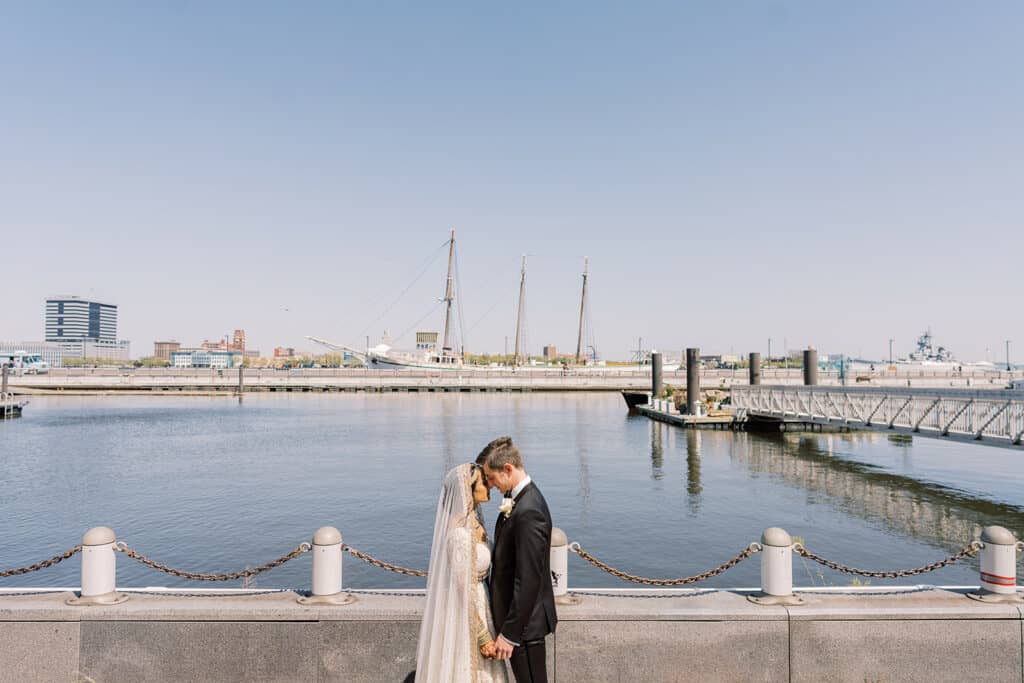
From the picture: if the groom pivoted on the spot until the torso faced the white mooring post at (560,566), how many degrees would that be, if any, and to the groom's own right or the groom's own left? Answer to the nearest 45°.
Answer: approximately 90° to the groom's own right

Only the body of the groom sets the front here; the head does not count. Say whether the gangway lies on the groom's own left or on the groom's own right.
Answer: on the groom's own right

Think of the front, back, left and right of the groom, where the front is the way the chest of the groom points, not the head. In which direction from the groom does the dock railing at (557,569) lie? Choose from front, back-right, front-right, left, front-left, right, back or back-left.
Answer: right

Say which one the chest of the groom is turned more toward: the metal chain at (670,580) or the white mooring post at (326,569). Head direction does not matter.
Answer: the white mooring post

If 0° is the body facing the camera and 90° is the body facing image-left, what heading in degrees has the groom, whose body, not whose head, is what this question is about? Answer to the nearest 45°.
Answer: approximately 90°

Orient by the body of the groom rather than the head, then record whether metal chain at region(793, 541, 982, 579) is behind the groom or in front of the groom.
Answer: behind

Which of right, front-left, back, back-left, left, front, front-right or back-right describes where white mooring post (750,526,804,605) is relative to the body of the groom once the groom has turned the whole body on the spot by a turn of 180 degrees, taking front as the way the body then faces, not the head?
front-left

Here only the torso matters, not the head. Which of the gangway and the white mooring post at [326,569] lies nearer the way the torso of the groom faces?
the white mooring post

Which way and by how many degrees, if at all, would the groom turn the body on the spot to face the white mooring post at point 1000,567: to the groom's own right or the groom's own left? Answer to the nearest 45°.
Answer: approximately 135° to the groom's own right

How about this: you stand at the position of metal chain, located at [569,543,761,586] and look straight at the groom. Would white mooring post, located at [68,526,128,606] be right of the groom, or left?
right

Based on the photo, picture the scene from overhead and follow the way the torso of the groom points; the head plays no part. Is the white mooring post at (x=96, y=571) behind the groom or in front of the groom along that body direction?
in front

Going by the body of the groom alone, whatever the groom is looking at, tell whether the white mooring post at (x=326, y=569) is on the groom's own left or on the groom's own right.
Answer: on the groom's own right

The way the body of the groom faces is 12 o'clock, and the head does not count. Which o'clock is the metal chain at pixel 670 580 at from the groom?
The metal chain is roughly at 4 o'clock from the groom.
